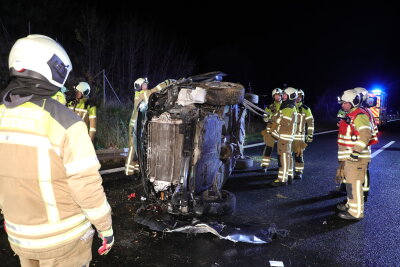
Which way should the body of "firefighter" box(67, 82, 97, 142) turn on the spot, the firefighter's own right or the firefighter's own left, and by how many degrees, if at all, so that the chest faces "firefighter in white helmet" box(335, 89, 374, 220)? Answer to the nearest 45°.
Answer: approximately 90° to the firefighter's own left

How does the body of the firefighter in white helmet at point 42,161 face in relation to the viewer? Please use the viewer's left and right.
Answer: facing away from the viewer and to the right of the viewer

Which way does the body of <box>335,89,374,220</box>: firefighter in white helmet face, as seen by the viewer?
to the viewer's left

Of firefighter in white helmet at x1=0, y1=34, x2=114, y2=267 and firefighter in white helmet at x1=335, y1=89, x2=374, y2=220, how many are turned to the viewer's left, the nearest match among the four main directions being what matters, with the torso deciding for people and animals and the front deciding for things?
1

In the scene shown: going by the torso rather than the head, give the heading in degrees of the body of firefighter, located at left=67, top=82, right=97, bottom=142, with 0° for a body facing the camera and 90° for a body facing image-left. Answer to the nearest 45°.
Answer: approximately 45°

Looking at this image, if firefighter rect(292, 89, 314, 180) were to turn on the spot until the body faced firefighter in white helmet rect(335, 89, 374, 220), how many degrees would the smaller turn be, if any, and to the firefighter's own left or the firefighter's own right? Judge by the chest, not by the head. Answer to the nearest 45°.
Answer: approximately 45° to the firefighter's own left

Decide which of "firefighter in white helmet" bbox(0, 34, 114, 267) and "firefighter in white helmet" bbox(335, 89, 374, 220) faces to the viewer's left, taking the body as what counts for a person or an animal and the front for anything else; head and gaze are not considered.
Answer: "firefighter in white helmet" bbox(335, 89, 374, 220)

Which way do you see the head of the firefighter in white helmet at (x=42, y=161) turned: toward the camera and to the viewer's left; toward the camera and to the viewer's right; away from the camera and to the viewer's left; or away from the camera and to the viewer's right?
away from the camera and to the viewer's right
